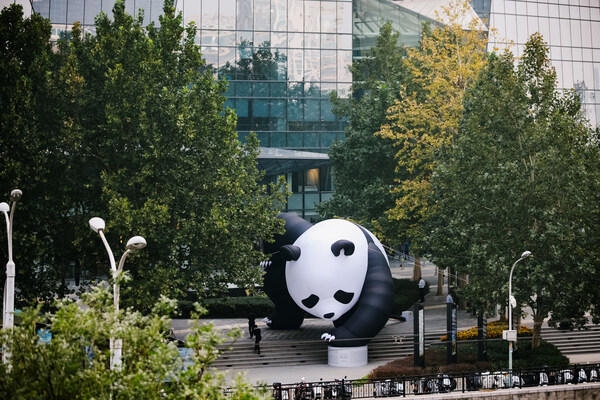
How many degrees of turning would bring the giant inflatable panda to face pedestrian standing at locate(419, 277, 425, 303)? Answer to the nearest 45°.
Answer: approximately 180°

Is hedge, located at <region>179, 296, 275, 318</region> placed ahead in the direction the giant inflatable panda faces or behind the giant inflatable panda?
behind

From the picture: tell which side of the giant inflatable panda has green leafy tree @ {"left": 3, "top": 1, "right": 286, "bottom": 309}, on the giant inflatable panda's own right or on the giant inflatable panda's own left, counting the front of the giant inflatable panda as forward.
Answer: on the giant inflatable panda's own right

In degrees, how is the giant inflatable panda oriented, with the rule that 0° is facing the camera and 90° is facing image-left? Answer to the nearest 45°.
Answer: approximately 0°

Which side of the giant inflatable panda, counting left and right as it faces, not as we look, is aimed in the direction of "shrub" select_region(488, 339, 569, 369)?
left

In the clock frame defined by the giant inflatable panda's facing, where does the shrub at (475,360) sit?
The shrub is roughly at 9 o'clock from the giant inflatable panda.

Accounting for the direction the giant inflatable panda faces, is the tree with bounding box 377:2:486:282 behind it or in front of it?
behind

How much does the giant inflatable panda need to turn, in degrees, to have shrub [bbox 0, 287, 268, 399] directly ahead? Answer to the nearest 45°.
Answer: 0° — it already faces it
